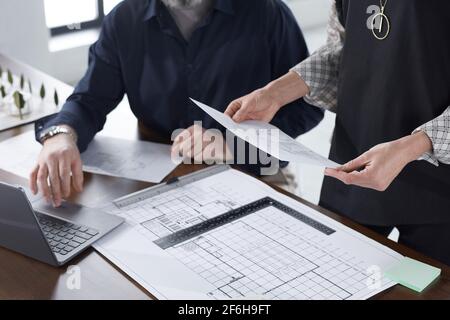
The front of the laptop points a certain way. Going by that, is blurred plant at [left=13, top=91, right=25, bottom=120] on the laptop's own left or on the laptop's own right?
on the laptop's own left

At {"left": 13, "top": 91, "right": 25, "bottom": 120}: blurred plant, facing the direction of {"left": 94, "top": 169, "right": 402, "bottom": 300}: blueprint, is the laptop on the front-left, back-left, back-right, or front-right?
front-right

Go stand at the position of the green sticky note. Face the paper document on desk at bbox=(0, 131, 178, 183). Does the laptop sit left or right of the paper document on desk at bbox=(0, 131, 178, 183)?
left

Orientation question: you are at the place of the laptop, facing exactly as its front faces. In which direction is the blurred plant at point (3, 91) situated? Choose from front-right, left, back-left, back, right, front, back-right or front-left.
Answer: front-left

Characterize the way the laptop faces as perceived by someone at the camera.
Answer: facing away from the viewer and to the right of the viewer
